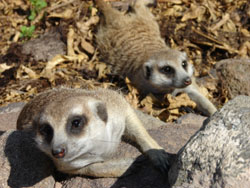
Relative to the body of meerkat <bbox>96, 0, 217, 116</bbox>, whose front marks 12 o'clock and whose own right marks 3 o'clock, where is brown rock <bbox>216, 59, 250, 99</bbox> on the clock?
The brown rock is roughly at 12 o'clock from the meerkat.

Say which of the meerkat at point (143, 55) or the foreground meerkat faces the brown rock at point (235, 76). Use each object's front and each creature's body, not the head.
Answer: the meerkat

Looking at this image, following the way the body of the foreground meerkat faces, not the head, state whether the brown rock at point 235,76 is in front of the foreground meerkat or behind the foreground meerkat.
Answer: behind

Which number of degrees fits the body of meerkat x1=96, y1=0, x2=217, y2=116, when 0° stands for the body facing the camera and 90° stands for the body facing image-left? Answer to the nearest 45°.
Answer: approximately 315°

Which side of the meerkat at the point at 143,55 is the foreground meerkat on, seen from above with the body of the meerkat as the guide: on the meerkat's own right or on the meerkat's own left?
on the meerkat's own right

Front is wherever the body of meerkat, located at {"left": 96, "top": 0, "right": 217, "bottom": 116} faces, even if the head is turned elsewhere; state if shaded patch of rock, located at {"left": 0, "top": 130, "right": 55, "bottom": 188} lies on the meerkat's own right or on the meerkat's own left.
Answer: on the meerkat's own right

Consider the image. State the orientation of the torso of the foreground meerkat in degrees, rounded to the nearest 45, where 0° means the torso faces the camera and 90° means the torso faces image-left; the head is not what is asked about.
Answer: approximately 45°

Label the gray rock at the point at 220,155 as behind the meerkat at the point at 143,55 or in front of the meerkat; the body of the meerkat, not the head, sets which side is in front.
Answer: in front
